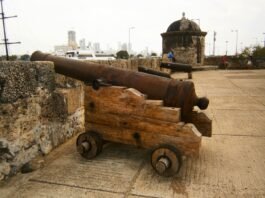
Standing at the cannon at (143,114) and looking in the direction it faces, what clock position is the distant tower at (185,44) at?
The distant tower is roughly at 2 o'clock from the cannon.

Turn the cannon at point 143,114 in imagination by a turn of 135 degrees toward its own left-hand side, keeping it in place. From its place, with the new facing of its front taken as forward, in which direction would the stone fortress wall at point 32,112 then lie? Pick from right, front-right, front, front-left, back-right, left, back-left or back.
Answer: right

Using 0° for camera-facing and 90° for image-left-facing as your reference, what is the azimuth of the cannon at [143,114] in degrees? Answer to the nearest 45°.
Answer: approximately 135°
